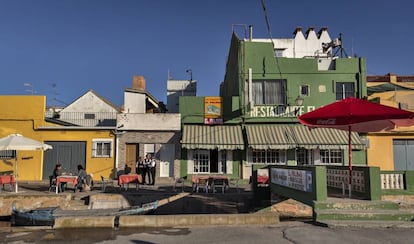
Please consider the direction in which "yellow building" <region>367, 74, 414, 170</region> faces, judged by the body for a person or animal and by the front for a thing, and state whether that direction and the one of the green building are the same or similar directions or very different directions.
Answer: same or similar directions

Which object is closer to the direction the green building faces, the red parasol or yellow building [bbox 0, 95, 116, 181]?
the red parasol

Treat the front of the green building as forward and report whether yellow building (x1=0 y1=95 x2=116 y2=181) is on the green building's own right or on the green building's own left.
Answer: on the green building's own right

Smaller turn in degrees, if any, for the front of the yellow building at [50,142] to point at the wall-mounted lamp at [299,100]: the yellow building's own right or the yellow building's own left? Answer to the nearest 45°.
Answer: approximately 45° to the yellow building's own left

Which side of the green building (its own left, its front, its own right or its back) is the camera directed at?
front

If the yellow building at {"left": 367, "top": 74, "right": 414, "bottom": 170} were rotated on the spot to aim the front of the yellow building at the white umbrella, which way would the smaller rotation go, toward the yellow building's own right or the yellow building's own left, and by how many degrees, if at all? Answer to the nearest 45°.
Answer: approximately 45° to the yellow building's own right

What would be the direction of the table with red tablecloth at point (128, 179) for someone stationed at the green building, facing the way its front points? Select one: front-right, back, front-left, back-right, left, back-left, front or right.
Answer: front-right

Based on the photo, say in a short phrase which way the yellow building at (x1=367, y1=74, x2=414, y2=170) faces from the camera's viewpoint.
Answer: facing the viewer

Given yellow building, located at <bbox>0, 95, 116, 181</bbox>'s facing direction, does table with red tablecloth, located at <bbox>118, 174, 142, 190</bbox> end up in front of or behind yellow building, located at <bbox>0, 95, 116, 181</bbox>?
in front

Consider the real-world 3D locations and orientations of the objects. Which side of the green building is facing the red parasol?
front

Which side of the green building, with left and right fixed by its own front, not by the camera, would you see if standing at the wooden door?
right

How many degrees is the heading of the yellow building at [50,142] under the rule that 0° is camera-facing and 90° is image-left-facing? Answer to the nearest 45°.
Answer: approximately 0°

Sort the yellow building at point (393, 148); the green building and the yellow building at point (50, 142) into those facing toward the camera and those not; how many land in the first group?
3

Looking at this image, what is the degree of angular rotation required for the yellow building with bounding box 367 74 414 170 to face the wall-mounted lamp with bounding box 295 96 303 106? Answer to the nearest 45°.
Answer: approximately 45° to its right

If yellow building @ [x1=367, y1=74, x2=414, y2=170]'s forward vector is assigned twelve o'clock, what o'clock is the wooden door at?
The wooden door is roughly at 2 o'clock from the yellow building.
